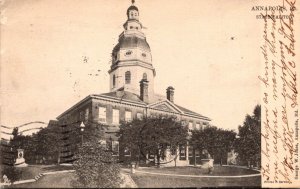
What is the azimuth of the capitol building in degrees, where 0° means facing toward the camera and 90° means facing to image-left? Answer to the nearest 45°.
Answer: approximately 315°

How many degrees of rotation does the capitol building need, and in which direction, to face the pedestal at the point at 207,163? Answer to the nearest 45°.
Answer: approximately 45° to its left

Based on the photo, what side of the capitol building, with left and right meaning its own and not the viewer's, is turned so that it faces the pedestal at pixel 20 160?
right

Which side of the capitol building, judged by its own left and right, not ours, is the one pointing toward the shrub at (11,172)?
right
